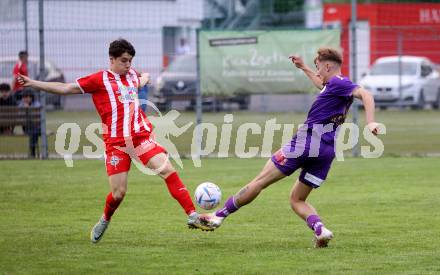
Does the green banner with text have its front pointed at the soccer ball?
yes

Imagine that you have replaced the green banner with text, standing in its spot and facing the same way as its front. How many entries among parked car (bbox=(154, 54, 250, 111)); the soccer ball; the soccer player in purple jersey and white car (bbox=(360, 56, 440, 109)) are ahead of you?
2

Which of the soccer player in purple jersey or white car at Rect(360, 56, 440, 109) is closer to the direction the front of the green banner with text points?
the soccer player in purple jersey

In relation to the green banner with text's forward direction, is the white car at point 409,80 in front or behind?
behind

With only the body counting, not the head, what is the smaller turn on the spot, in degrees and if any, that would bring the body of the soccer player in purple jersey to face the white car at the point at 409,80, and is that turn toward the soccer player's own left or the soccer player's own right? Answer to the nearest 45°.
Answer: approximately 90° to the soccer player's own right

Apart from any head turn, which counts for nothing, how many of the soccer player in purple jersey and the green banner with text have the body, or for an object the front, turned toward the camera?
1

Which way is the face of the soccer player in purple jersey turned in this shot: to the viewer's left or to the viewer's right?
to the viewer's left

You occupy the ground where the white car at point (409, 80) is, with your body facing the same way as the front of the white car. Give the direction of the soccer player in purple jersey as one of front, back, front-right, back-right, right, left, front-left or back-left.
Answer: front-left

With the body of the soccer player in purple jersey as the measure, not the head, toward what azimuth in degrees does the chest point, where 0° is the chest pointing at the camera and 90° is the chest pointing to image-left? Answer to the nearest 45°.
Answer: approximately 90°

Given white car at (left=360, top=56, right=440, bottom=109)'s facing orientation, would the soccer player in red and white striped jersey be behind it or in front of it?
in front
